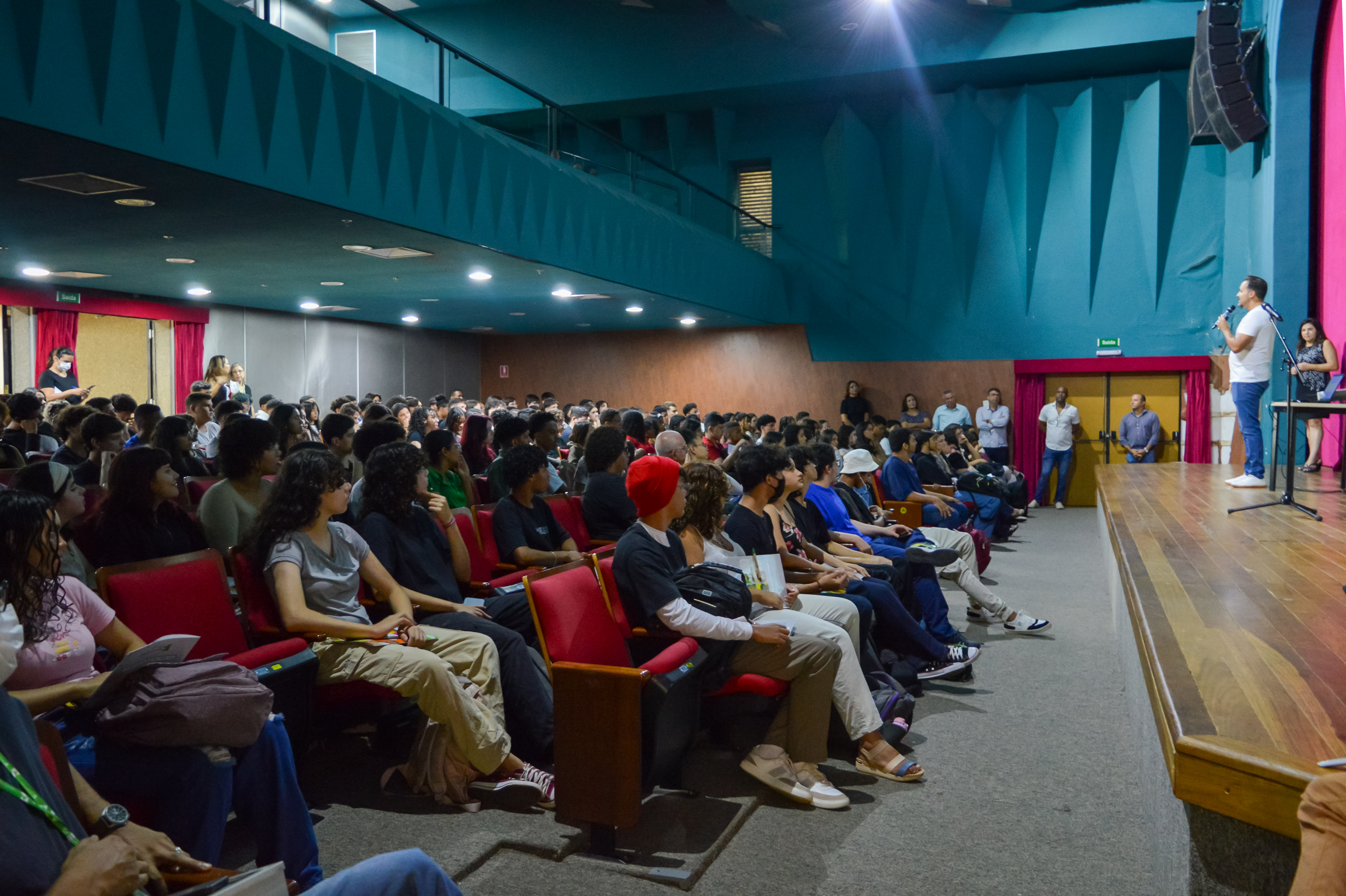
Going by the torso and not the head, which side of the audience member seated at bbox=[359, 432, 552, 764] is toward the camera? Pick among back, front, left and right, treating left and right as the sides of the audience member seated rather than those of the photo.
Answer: right

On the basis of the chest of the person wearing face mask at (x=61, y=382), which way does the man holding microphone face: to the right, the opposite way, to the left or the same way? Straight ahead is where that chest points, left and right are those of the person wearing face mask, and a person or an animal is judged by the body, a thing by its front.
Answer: the opposite way

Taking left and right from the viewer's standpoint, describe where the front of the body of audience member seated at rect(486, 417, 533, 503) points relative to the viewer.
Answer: facing to the right of the viewer

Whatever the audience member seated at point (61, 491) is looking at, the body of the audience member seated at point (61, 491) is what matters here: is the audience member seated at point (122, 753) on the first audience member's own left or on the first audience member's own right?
on the first audience member's own right

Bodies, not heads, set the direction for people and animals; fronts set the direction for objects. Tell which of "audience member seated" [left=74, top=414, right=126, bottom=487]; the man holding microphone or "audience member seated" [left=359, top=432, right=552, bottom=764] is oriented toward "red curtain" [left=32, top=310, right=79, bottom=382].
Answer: the man holding microphone

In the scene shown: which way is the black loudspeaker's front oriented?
to the viewer's left

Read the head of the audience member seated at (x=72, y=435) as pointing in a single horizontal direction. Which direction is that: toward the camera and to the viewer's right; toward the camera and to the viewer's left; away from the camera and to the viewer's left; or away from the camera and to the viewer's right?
away from the camera and to the viewer's right

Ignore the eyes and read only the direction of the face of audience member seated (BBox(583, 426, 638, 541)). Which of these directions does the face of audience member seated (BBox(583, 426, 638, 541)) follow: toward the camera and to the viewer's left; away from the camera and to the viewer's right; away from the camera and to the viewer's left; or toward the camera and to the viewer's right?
away from the camera and to the viewer's right

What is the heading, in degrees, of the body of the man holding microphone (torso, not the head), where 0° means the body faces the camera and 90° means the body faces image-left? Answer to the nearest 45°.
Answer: approximately 90°

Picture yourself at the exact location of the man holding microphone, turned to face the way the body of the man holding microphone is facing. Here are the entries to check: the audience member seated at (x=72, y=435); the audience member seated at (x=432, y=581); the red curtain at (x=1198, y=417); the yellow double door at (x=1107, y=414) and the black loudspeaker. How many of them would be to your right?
3

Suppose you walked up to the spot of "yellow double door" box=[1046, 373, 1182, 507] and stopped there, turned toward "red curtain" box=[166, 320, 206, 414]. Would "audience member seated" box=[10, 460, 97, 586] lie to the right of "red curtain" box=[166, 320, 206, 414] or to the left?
left

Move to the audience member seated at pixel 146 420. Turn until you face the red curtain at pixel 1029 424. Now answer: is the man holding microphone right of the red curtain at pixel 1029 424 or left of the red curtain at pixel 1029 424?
right

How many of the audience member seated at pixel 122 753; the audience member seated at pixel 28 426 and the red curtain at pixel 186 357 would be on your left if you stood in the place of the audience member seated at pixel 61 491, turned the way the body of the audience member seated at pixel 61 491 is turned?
2

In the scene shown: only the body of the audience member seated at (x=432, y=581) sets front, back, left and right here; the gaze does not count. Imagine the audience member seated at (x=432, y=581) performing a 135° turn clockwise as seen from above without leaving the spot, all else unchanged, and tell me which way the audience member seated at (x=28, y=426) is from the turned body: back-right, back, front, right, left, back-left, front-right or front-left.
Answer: right
